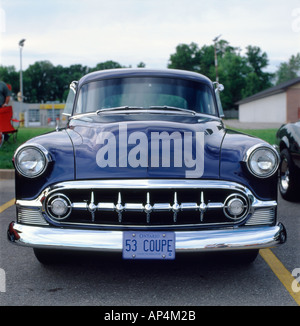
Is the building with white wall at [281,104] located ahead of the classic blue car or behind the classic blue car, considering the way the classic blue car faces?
behind

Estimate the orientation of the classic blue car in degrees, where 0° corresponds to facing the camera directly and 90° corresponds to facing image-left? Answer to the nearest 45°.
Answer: approximately 0°
